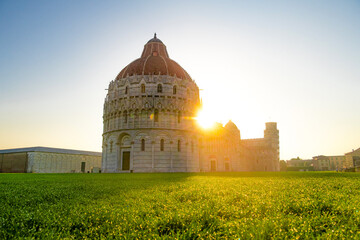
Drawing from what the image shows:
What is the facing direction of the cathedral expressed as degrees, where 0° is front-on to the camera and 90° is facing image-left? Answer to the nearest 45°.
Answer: approximately 45°
